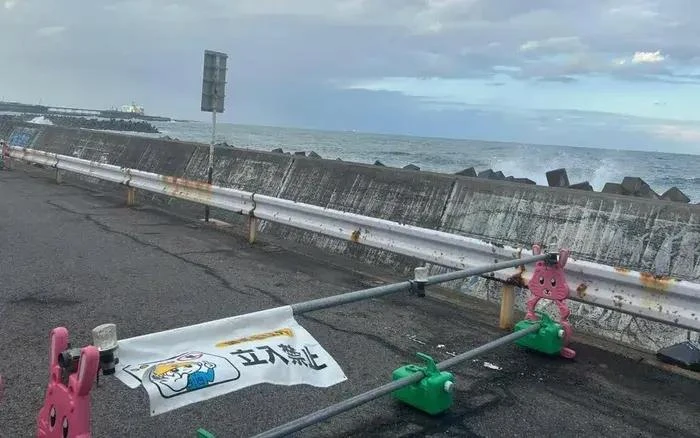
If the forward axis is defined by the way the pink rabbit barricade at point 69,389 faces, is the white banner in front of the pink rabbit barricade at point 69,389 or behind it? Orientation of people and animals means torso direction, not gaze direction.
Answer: behind

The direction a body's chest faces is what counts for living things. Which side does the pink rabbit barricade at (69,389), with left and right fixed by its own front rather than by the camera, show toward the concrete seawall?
back

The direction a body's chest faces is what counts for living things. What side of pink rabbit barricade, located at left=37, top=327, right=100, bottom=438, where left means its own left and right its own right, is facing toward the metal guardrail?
back

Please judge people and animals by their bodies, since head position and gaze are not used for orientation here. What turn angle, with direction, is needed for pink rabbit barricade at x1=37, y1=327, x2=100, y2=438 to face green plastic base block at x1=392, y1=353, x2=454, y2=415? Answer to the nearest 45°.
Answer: approximately 135° to its left

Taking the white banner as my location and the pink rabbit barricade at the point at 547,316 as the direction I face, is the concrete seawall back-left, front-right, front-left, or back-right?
front-left

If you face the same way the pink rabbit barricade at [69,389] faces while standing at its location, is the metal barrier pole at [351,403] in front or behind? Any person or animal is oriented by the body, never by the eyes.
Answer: behind

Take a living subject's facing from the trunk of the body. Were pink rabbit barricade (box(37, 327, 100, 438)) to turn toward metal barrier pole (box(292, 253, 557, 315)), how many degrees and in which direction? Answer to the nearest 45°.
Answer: approximately 180°
